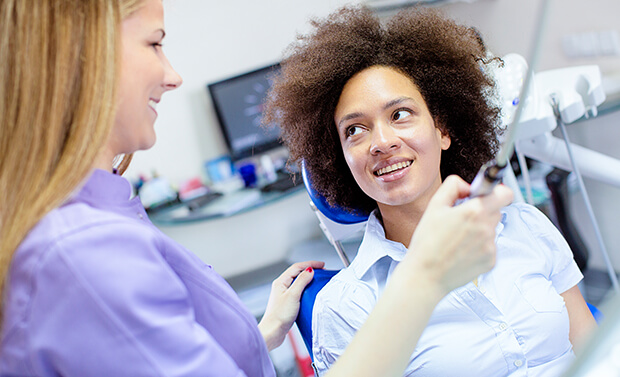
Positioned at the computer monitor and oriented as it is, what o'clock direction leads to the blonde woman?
The blonde woman is roughly at 12 o'clock from the computer monitor.

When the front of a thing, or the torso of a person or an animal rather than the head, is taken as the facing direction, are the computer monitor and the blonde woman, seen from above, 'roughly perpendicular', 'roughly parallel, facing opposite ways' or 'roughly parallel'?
roughly perpendicular

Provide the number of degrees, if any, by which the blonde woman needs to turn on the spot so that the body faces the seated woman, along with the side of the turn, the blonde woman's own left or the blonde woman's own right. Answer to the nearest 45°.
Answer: approximately 45° to the blonde woman's own left

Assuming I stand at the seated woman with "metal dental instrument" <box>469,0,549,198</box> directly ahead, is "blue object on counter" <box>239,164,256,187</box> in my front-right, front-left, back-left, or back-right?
back-left

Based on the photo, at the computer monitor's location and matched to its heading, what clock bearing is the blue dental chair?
The blue dental chair is roughly at 12 o'clock from the computer monitor.

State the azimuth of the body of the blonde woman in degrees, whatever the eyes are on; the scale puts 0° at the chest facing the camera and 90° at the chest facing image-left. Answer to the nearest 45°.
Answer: approximately 270°

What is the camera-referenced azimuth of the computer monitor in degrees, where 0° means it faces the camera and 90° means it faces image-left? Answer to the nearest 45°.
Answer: approximately 0°

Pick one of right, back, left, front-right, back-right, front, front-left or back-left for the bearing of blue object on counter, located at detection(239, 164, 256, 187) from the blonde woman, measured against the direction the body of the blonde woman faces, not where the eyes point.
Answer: left

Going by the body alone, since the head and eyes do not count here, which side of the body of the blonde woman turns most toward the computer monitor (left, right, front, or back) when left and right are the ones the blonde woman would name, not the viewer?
left

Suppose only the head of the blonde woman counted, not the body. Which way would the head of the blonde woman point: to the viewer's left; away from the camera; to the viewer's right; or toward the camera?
to the viewer's right
